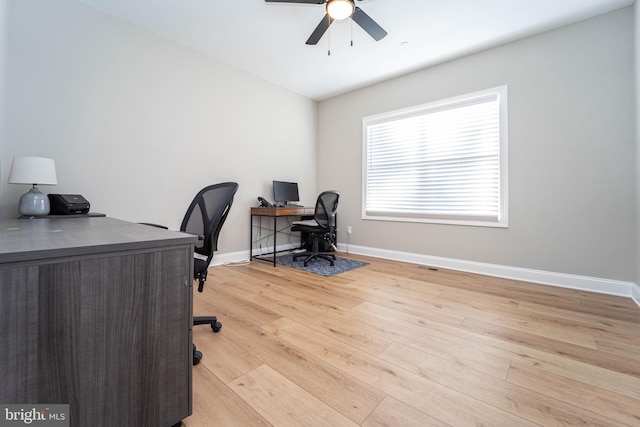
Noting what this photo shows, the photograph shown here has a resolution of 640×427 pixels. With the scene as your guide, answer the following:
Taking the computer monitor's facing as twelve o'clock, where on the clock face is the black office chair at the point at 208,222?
The black office chair is roughly at 2 o'clock from the computer monitor.

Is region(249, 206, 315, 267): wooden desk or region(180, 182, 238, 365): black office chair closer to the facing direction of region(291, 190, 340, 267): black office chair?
the wooden desk

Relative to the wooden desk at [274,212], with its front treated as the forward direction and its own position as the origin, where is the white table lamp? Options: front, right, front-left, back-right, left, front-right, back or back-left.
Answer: right

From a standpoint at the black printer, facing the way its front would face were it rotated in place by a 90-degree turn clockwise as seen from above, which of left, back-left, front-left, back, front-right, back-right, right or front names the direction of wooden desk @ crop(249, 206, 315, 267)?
back-left

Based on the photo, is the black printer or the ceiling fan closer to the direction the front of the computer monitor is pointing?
the ceiling fan

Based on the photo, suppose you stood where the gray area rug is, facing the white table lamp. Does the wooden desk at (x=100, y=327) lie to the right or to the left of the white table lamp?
left

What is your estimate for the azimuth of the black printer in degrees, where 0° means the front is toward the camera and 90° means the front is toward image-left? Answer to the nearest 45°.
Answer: approximately 315°

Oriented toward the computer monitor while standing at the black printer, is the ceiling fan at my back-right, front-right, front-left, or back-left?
front-right

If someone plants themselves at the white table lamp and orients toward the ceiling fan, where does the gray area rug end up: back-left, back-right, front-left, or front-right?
front-left

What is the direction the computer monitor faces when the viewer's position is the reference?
facing the viewer and to the right of the viewer

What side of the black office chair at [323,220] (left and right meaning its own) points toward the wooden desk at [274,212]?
front

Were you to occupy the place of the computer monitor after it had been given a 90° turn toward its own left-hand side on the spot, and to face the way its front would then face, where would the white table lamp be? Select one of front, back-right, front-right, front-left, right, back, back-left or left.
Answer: back

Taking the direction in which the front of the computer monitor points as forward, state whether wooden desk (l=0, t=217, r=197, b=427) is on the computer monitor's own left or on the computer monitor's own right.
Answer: on the computer monitor's own right

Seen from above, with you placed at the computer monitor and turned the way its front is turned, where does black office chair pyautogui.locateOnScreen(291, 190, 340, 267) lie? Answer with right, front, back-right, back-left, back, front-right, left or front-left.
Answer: front
